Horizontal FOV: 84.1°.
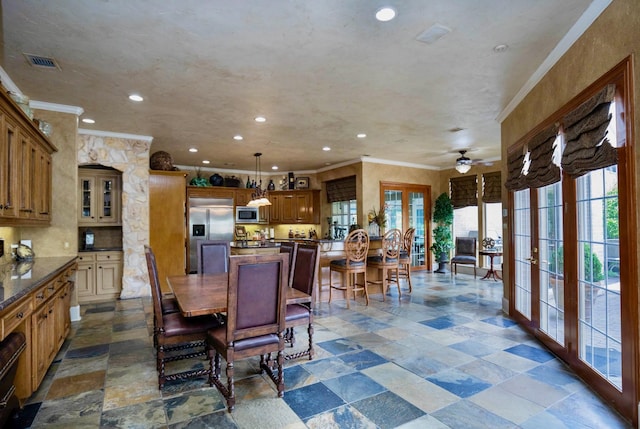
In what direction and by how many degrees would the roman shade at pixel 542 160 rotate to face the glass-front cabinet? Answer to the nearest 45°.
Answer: approximately 45° to its right

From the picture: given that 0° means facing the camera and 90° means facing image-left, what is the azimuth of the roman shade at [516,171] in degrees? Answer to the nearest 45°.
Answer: approximately 45°

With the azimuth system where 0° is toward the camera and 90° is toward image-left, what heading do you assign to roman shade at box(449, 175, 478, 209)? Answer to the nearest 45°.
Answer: approximately 0°

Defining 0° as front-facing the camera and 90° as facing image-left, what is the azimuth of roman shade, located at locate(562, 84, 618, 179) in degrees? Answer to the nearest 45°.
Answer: approximately 45°

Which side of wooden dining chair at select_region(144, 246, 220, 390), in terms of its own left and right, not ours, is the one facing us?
right

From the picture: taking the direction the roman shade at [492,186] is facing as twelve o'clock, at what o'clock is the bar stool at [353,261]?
The bar stool is roughly at 1 o'clock from the roman shade.

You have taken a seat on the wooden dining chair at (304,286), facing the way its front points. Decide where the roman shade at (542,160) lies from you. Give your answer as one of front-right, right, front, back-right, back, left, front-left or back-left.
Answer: back-left

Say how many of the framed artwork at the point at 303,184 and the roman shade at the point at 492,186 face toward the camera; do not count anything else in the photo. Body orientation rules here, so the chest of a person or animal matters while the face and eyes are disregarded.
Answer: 2

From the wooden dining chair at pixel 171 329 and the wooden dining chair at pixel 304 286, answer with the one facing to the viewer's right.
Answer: the wooden dining chair at pixel 171 329
